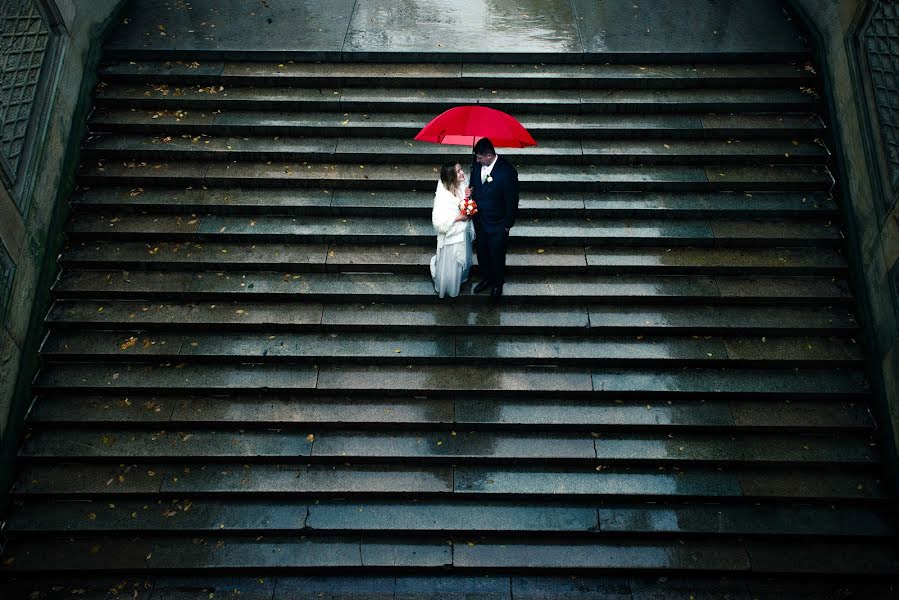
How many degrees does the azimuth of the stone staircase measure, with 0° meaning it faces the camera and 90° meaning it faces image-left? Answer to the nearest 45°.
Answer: approximately 0°

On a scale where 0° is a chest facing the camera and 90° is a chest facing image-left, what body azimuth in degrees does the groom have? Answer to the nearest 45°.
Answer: approximately 45°
